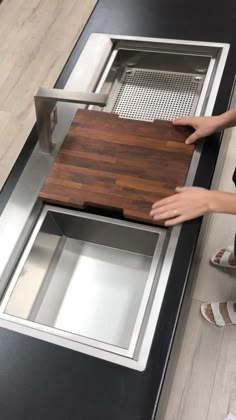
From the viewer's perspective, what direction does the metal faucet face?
to the viewer's right

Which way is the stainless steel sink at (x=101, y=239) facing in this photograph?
to the viewer's right
